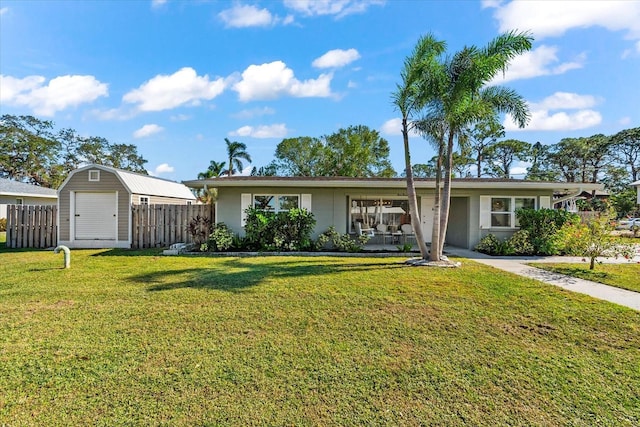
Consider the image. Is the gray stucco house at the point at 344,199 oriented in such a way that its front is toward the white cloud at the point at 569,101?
no

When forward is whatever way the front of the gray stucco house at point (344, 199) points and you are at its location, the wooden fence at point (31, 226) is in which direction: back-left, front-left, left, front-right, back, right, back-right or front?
right

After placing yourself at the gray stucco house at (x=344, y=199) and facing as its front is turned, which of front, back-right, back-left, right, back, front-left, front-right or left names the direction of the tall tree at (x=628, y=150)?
back-left

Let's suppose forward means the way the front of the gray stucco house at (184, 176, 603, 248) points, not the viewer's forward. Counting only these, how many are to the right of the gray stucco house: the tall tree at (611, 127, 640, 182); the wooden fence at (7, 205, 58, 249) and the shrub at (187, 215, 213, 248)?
2

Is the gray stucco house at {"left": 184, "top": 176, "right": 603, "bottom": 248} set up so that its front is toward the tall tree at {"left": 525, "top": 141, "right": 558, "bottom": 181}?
no

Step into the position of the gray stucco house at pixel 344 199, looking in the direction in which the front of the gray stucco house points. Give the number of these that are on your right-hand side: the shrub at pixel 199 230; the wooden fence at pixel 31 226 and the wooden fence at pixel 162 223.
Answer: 3

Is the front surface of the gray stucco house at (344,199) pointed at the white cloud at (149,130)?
no

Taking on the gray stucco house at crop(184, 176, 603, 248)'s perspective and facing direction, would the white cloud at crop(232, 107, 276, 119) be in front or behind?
behind

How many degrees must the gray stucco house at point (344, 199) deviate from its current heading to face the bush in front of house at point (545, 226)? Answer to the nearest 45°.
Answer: approximately 90° to its left

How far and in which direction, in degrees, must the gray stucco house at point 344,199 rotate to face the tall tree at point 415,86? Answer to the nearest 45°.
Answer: approximately 45° to its left

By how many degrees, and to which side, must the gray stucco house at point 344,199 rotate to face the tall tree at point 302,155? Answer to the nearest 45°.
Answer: approximately 180°

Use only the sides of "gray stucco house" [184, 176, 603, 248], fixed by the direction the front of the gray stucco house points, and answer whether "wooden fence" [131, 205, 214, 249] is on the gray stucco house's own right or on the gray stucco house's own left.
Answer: on the gray stucco house's own right

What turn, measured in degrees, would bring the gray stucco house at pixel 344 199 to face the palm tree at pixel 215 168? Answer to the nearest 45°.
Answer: approximately 135° to its right

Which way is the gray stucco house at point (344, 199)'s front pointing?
toward the camera

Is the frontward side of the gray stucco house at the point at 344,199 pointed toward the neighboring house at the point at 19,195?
no
